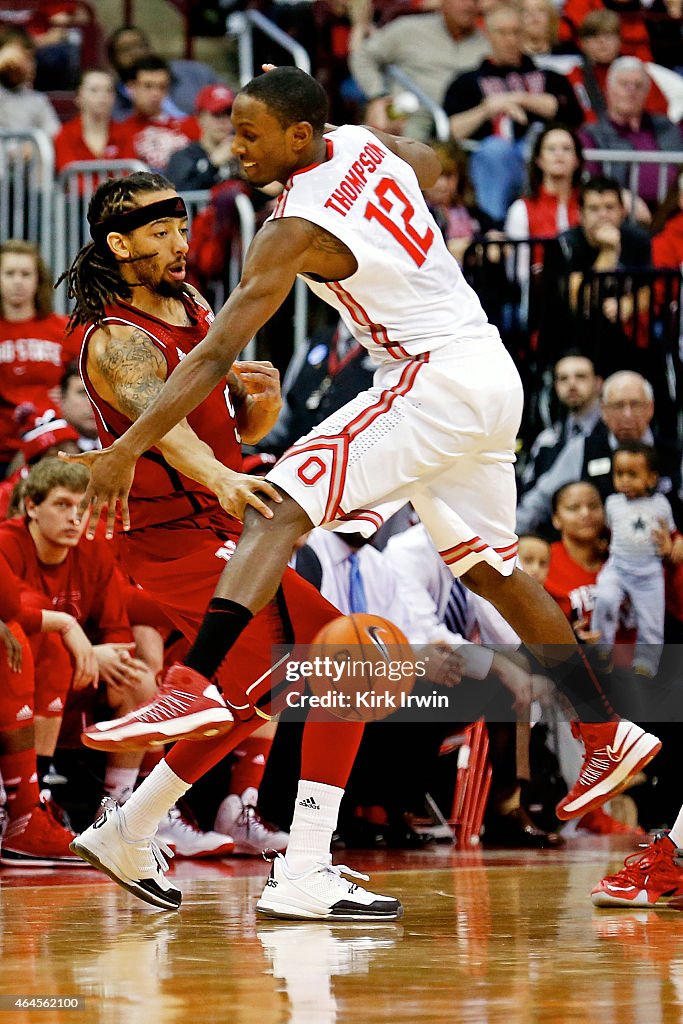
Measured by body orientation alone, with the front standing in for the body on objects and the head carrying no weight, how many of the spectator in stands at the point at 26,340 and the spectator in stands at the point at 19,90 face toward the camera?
2

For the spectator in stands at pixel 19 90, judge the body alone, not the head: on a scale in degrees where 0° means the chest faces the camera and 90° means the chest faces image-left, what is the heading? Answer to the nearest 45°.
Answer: approximately 0°

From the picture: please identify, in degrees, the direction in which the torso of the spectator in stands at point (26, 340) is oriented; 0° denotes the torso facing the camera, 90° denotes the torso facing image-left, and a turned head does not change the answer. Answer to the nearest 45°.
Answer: approximately 0°

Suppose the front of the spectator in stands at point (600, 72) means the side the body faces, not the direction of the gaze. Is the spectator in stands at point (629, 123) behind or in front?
in front

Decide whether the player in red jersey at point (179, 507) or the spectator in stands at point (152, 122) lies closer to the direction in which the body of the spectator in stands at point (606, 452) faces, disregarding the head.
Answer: the player in red jersey

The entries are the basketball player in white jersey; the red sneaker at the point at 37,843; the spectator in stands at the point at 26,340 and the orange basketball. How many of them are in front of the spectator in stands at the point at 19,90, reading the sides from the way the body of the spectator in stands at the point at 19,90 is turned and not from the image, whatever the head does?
4

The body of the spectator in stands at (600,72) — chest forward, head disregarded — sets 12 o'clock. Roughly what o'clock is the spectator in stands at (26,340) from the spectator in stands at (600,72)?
the spectator in stands at (26,340) is roughly at 1 o'clock from the spectator in stands at (600,72).
